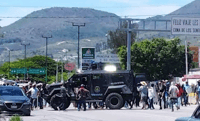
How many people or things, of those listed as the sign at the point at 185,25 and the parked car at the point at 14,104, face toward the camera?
2

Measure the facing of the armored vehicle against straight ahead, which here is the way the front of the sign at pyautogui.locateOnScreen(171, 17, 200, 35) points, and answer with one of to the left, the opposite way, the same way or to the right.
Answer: to the right

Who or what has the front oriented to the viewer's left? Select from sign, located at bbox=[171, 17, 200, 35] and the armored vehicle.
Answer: the armored vehicle

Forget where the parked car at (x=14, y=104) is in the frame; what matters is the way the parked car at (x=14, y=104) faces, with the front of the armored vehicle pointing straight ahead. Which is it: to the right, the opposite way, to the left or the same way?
to the left

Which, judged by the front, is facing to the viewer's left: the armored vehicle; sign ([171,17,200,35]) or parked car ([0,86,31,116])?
the armored vehicle

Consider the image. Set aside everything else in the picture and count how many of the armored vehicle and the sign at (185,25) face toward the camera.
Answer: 1

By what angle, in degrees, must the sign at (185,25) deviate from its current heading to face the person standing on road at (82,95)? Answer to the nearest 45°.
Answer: approximately 45° to its right

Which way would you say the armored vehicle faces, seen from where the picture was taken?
facing to the left of the viewer

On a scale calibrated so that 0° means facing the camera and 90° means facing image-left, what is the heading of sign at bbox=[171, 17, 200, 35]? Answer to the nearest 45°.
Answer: approximately 0°
